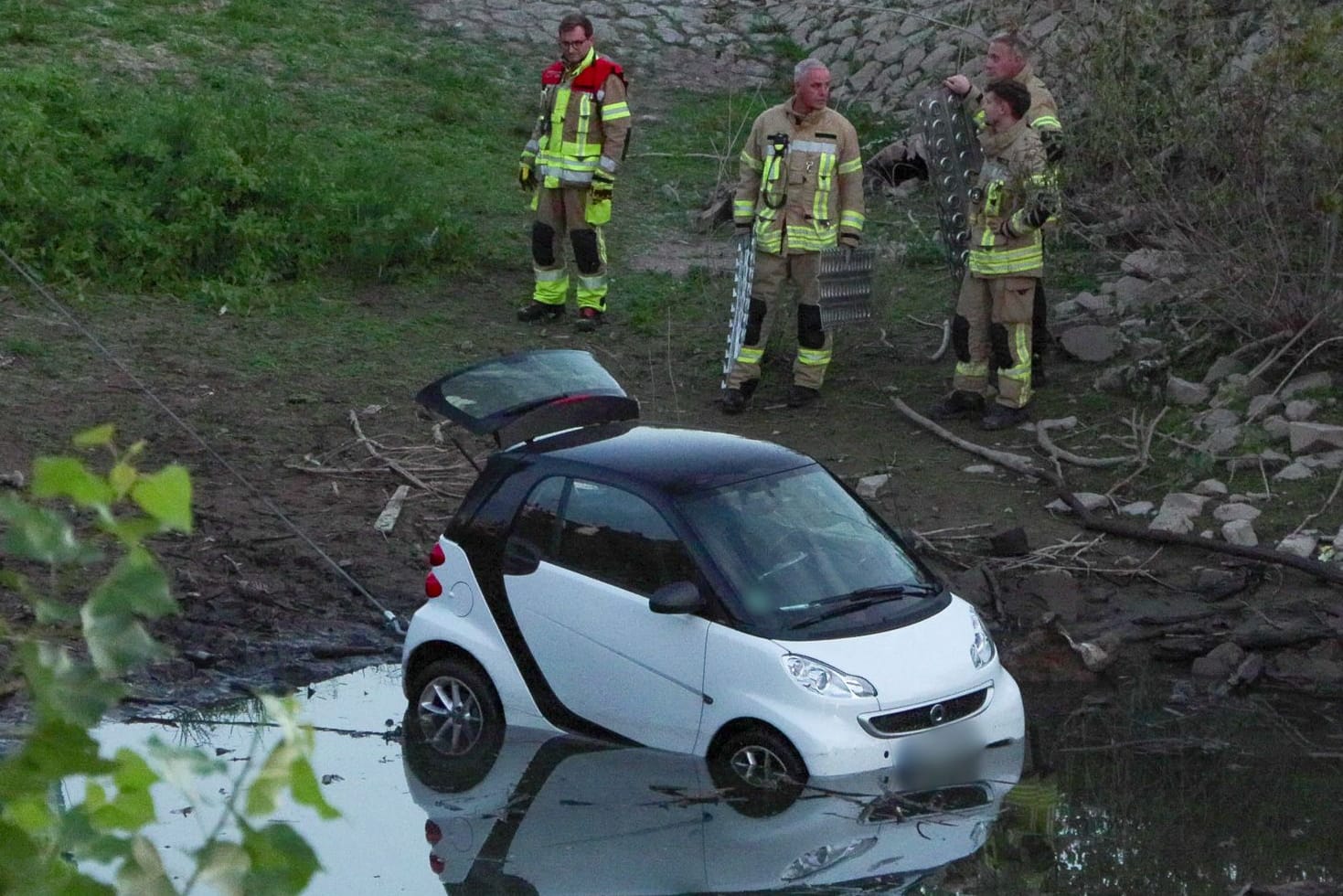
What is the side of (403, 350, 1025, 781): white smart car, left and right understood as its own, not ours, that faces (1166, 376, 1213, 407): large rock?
left

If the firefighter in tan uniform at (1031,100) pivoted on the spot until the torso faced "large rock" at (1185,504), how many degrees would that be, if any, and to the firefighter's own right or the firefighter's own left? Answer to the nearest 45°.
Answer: approximately 90° to the firefighter's own left

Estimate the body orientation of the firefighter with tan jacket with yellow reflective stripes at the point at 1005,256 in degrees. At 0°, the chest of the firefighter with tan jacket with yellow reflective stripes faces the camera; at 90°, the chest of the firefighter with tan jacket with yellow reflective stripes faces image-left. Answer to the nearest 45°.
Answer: approximately 45°

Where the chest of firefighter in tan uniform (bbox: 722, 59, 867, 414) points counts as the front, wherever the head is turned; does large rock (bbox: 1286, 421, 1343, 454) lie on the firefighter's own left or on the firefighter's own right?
on the firefighter's own left

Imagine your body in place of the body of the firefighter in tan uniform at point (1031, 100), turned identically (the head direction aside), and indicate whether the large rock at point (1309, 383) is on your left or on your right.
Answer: on your left

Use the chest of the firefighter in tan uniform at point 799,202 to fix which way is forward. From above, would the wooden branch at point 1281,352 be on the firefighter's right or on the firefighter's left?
on the firefighter's left

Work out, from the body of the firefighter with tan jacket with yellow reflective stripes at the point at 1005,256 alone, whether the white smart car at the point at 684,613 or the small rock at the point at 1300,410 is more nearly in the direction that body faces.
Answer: the white smart car

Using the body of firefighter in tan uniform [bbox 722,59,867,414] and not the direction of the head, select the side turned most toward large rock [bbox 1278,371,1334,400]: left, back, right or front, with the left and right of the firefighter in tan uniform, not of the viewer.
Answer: left
